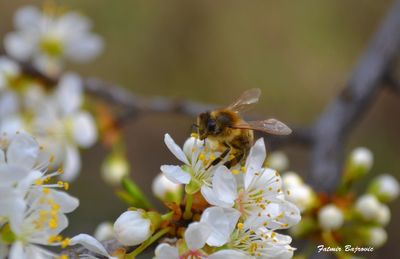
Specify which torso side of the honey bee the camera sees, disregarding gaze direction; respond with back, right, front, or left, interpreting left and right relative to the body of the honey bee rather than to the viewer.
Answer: left

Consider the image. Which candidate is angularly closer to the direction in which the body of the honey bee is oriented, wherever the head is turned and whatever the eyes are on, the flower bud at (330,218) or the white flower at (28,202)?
the white flower

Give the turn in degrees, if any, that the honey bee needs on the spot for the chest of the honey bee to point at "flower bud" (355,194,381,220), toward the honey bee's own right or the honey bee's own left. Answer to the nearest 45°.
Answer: approximately 135° to the honey bee's own right

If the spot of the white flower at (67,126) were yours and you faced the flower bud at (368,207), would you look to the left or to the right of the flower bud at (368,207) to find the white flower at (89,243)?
right

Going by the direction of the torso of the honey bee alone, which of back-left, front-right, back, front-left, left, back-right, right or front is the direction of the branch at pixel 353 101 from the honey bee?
back-right

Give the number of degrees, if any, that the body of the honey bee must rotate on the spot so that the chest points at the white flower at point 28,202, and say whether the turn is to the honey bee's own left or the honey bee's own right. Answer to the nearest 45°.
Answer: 0° — it already faces it

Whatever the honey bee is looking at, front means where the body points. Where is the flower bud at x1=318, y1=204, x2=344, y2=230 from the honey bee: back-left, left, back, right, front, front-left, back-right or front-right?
back-right

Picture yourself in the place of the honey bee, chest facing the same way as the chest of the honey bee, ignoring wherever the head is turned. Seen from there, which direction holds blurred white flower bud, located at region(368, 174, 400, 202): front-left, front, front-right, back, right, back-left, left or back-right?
back-right
